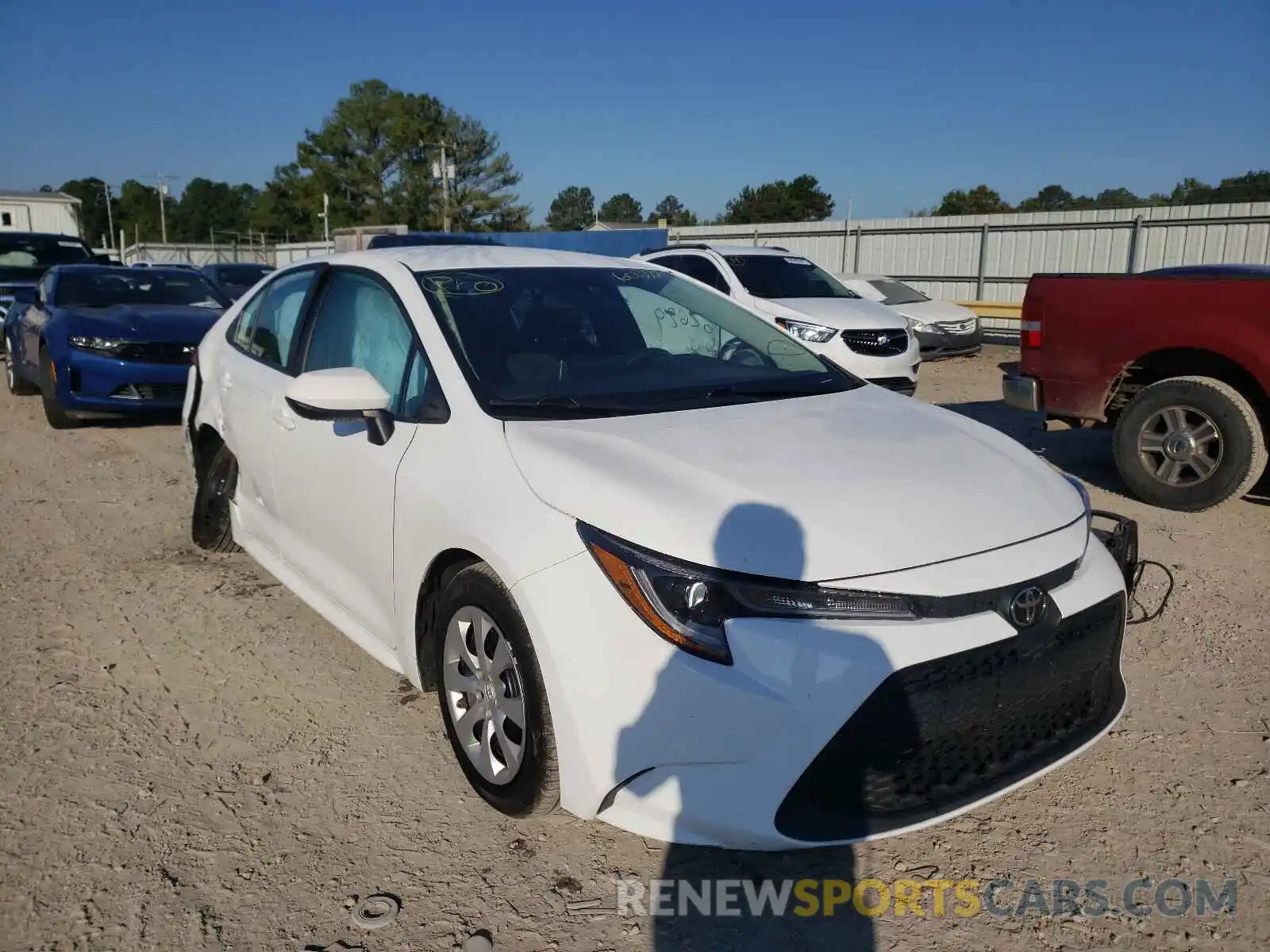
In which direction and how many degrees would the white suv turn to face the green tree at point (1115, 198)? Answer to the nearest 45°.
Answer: approximately 135° to its left

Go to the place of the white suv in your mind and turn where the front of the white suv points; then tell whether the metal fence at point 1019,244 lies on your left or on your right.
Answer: on your left

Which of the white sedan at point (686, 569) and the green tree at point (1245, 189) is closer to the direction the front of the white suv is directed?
the white sedan

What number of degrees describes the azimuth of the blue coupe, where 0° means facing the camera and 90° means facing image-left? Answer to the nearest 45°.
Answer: approximately 315°

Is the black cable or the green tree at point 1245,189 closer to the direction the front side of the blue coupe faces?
the black cable

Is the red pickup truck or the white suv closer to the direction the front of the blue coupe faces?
the red pickup truck

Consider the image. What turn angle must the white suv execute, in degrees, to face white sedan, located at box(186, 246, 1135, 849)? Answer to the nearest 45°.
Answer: approximately 45° to its right

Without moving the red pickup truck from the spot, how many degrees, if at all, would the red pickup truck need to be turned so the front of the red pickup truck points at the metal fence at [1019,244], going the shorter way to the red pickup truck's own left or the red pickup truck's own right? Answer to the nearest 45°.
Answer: approximately 90° to the red pickup truck's own left

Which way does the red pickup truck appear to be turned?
to the viewer's right

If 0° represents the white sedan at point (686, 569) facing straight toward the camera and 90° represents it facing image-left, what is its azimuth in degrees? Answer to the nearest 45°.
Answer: approximately 315°
